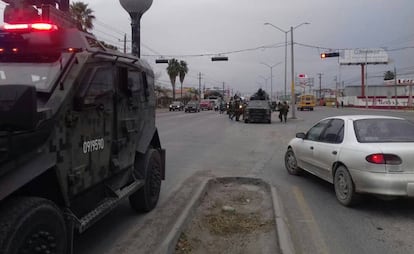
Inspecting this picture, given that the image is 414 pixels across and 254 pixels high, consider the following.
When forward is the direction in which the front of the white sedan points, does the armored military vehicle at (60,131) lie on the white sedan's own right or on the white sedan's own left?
on the white sedan's own left

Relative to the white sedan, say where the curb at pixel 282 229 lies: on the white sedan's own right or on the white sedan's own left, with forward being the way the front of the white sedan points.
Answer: on the white sedan's own left

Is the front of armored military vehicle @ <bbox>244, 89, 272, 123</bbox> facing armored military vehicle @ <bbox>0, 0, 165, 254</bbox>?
yes

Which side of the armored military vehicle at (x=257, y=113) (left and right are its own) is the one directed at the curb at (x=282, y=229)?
front

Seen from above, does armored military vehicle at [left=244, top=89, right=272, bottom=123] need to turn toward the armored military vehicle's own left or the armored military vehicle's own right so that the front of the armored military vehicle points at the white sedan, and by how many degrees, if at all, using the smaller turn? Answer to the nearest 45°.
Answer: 0° — it already faces it

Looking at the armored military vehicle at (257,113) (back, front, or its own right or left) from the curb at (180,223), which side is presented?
front

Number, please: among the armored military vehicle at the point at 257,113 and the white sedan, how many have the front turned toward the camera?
1

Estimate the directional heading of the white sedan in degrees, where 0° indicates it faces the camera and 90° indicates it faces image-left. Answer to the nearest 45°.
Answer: approximately 135°
